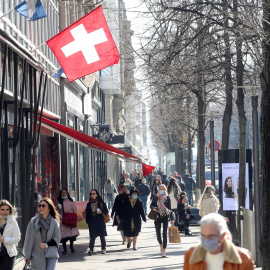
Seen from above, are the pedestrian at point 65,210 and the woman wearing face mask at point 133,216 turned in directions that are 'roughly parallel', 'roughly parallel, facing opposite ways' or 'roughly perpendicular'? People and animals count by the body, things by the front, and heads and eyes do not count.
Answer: roughly parallel

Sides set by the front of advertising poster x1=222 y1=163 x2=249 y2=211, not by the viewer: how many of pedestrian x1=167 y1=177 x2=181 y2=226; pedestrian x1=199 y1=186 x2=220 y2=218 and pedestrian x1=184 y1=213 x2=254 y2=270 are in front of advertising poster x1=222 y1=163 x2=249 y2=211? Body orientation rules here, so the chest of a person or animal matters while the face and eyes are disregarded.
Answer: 2

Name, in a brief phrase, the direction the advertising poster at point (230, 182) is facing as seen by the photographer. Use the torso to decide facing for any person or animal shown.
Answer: facing the viewer

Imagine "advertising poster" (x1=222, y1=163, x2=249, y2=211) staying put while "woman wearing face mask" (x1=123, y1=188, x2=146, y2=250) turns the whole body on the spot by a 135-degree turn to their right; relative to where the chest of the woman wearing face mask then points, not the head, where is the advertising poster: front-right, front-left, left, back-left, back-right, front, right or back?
back-right

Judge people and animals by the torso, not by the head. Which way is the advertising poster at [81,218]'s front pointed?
toward the camera

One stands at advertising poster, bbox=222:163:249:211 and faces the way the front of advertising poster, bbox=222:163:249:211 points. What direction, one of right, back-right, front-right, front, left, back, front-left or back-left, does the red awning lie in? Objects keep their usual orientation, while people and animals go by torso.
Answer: right

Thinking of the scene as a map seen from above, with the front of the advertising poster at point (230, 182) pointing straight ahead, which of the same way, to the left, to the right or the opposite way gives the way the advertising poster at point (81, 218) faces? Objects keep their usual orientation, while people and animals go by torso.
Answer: the same way

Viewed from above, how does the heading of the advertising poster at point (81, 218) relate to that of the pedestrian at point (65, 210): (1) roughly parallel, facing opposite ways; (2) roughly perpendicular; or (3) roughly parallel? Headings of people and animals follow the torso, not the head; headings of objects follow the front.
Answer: roughly parallel

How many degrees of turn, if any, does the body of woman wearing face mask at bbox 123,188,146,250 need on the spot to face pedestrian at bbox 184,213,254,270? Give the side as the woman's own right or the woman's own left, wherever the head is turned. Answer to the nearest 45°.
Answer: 0° — they already face them

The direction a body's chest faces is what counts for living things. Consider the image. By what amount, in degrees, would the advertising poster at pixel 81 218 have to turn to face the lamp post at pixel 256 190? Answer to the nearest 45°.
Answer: approximately 45° to its left

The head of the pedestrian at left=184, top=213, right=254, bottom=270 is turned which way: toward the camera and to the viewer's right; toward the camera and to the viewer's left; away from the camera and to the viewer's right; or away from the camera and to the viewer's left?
toward the camera and to the viewer's left

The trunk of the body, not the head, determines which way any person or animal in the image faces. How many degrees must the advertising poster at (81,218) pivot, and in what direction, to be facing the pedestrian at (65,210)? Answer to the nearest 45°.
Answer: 0° — it already faces them

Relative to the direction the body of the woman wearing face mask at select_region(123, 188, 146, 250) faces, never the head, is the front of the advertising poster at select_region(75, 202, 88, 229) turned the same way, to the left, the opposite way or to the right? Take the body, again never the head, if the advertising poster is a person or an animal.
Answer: the same way
